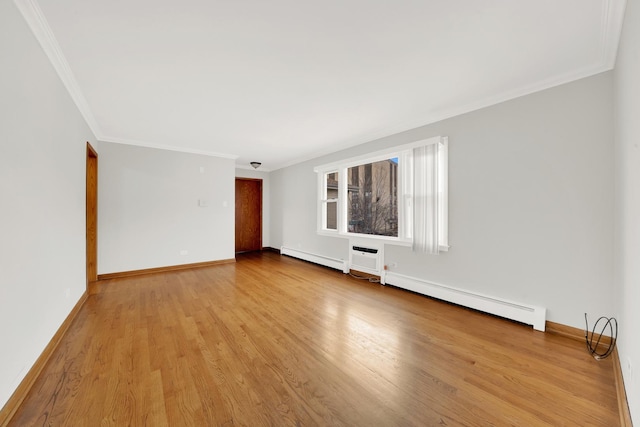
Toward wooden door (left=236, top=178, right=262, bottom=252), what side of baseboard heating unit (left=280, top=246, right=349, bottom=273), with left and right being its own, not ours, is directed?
right

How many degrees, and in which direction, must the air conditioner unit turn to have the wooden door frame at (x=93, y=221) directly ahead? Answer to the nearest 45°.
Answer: approximately 45° to its right

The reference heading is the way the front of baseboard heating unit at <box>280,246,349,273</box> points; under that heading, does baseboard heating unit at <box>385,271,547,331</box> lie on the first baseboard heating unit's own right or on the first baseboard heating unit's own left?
on the first baseboard heating unit's own left

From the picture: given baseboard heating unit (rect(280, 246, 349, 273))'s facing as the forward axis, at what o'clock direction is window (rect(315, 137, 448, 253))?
The window is roughly at 9 o'clock from the baseboard heating unit.

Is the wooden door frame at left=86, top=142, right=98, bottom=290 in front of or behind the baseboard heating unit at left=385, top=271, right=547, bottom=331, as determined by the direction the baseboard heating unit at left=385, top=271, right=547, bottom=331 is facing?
in front

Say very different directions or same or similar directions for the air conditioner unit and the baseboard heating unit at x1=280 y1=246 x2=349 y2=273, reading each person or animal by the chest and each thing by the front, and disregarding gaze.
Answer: same or similar directions

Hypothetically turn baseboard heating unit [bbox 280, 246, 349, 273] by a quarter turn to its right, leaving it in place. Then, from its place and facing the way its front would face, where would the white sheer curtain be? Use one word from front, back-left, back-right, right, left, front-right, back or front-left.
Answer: back

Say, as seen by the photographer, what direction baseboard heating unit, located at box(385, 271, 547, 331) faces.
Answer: facing the viewer and to the left of the viewer

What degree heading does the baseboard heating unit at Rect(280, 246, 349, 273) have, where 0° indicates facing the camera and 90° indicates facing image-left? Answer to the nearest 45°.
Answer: approximately 45°

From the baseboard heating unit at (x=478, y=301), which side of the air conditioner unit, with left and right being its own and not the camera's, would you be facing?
left

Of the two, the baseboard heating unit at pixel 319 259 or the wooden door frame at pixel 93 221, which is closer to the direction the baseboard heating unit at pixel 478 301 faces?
the wooden door frame

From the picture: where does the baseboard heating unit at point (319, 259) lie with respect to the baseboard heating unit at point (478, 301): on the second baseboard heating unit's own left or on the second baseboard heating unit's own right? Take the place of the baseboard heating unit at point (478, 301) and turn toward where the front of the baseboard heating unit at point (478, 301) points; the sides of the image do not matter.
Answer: on the second baseboard heating unit's own right
